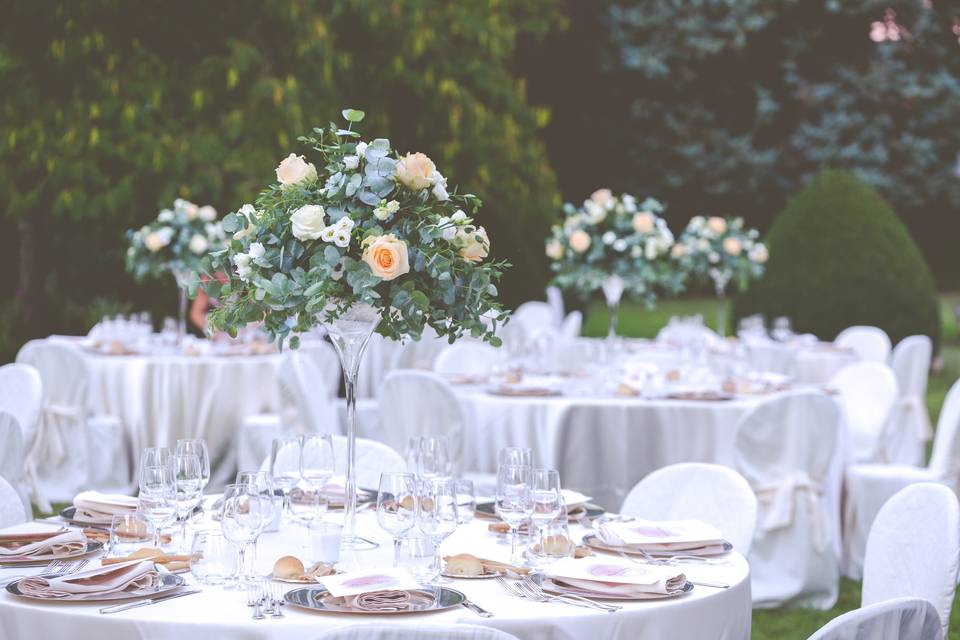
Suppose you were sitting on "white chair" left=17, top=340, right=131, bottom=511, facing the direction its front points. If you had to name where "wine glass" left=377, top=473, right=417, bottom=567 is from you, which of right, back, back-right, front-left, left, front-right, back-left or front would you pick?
back-right

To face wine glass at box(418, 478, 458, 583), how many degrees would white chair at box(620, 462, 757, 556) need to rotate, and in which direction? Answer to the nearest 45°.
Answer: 0° — it already faces it

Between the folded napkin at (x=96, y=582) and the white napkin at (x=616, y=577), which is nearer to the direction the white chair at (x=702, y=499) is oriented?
the folded napkin

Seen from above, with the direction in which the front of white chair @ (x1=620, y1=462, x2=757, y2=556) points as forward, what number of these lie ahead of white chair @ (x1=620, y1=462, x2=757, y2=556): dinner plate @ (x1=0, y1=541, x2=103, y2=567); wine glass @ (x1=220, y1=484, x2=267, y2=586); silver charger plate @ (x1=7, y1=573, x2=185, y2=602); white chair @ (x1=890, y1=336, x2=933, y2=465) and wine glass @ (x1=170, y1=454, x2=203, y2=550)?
4

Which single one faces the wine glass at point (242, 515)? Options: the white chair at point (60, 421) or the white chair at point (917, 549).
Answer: the white chair at point (917, 549)

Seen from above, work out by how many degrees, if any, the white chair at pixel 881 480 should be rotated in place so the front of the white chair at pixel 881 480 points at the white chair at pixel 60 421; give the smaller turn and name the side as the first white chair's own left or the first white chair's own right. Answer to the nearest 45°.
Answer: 0° — it already faces it

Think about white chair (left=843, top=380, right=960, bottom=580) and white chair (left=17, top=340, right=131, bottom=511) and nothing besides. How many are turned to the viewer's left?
1

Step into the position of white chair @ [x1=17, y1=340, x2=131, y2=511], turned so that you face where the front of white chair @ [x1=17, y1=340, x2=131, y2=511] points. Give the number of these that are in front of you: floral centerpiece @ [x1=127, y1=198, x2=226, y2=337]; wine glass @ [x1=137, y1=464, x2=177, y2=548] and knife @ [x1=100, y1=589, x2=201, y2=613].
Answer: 1

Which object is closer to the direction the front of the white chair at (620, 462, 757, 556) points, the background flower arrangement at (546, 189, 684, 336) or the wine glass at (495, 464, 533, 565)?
the wine glass

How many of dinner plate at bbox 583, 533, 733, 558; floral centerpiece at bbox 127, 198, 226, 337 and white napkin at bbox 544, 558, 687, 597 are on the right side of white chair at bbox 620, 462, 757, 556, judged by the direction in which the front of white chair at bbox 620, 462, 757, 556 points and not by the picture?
1

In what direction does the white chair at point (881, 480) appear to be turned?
to the viewer's left

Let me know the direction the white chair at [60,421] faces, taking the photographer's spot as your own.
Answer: facing away from the viewer and to the right of the viewer

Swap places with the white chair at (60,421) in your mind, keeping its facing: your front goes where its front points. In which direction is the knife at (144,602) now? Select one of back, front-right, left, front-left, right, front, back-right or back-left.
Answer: back-right

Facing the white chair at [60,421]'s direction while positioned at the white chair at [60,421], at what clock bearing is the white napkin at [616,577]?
The white napkin is roughly at 4 o'clock from the white chair.

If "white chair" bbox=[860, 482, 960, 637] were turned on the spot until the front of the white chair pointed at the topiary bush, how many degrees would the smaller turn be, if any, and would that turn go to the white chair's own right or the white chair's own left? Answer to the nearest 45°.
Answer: approximately 135° to the white chair's own right
